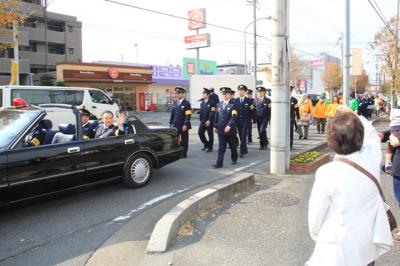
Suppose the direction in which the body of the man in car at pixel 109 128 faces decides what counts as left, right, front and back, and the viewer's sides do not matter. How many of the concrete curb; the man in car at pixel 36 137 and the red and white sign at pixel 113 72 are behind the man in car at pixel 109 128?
1

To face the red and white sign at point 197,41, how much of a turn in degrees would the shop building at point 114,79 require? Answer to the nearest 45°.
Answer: approximately 90° to its left

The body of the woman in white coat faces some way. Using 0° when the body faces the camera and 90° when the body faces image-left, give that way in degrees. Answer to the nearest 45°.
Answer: approximately 180°

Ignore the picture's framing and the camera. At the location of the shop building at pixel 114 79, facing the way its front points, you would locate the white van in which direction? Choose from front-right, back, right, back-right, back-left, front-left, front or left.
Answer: front

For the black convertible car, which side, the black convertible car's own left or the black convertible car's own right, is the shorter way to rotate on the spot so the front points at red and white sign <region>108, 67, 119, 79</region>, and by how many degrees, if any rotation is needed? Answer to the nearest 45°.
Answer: approximately 135° to the black convertible car's own right

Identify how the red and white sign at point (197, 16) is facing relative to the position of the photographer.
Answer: facing the viewer

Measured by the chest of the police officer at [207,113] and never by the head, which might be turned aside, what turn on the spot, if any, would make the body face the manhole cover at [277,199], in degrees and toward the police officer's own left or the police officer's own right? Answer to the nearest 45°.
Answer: approximately 45° to the police officer's own left

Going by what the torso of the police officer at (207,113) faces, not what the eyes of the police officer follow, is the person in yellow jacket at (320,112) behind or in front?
behind

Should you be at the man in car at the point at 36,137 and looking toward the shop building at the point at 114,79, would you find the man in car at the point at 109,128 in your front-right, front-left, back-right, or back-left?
front-right

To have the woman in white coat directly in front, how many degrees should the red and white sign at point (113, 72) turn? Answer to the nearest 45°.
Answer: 0° — it already faces them

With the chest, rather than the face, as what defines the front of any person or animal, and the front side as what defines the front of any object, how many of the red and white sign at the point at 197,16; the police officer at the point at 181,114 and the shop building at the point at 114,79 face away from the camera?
0

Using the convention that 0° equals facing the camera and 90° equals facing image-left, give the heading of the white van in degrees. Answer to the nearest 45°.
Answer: approximately 270°

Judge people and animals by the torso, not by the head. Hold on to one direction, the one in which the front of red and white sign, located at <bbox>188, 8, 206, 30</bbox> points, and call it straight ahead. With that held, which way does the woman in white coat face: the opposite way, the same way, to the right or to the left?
the opposite way
